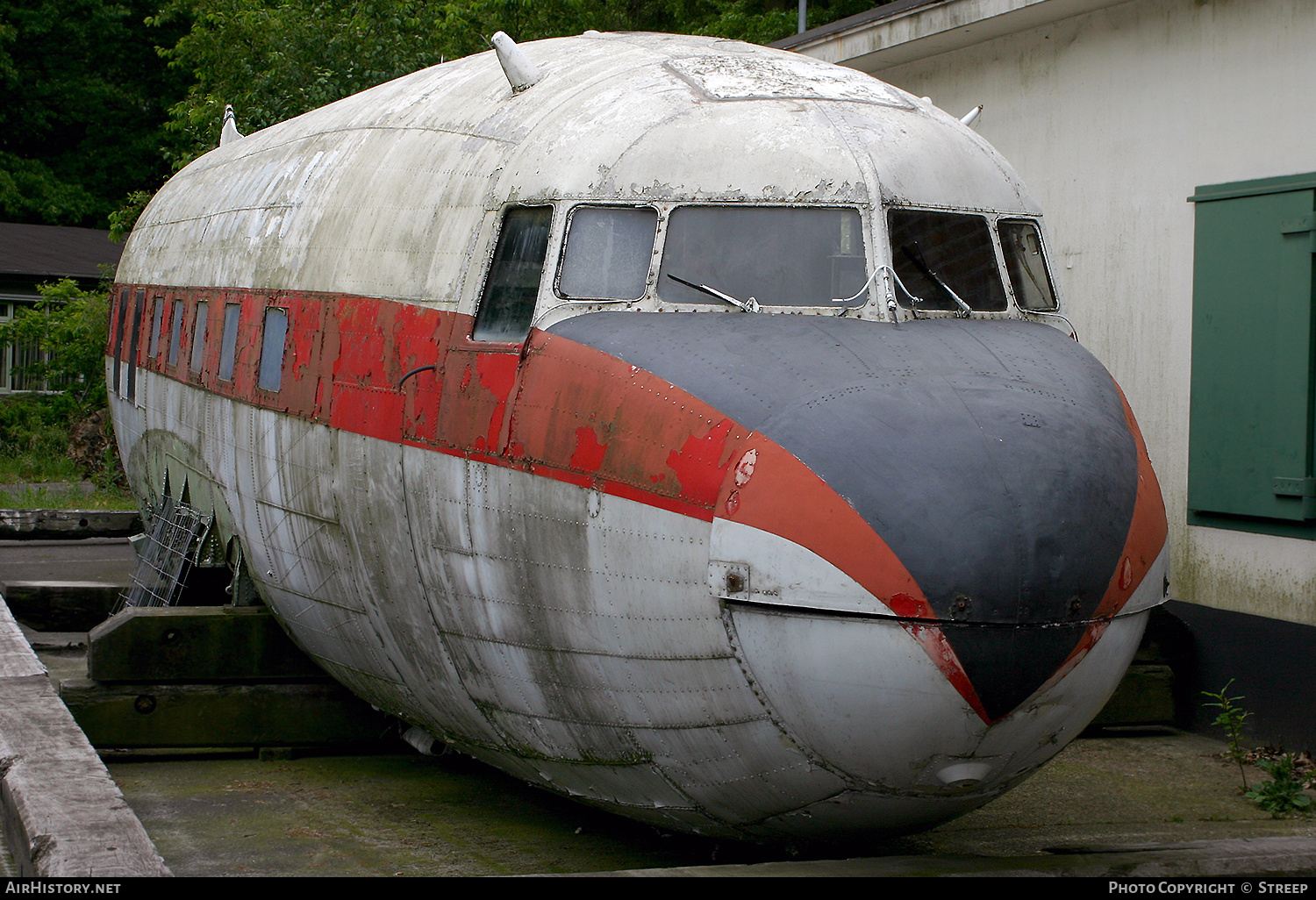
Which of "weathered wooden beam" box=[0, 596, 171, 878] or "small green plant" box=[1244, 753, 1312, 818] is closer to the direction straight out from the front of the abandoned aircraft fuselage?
the small green plant

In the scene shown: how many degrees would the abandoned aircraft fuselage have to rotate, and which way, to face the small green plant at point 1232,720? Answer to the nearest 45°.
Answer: approximately 90° to its left

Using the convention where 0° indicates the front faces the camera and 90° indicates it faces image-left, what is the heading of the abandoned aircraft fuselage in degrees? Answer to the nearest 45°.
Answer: approximately 315°
